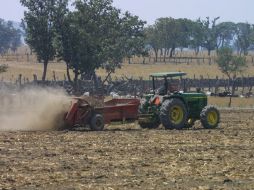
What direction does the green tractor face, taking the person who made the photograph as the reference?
facing away from the viewer and to the right of the viewer

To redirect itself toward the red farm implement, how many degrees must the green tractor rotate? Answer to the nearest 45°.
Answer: approximately 135° to its left
